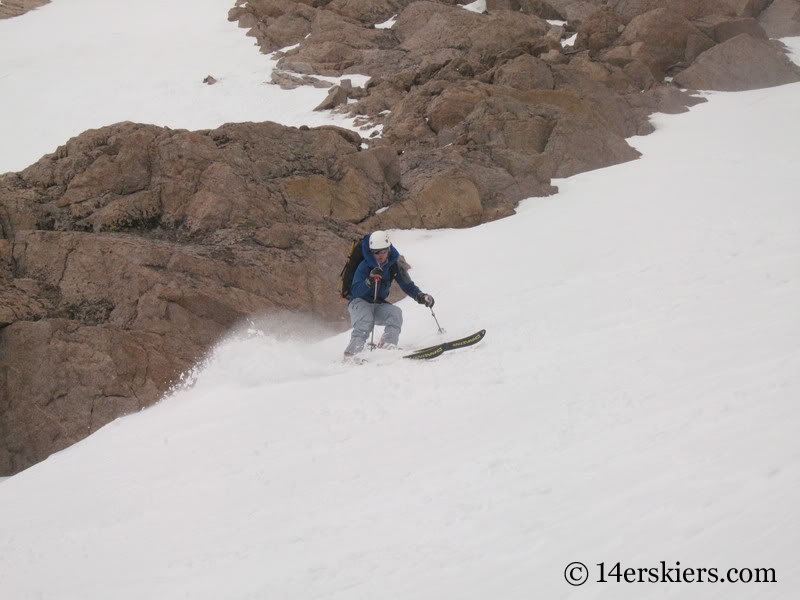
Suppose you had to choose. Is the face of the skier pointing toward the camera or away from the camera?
toward the camera

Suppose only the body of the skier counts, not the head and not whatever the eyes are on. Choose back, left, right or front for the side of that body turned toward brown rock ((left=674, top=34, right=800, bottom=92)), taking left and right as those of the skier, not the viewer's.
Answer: left

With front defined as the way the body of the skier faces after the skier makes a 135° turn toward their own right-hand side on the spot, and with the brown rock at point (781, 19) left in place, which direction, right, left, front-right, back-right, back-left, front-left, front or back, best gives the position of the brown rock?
back-right

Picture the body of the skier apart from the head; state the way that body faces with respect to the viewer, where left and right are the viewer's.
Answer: facing the viewer and to the right of the viewer
